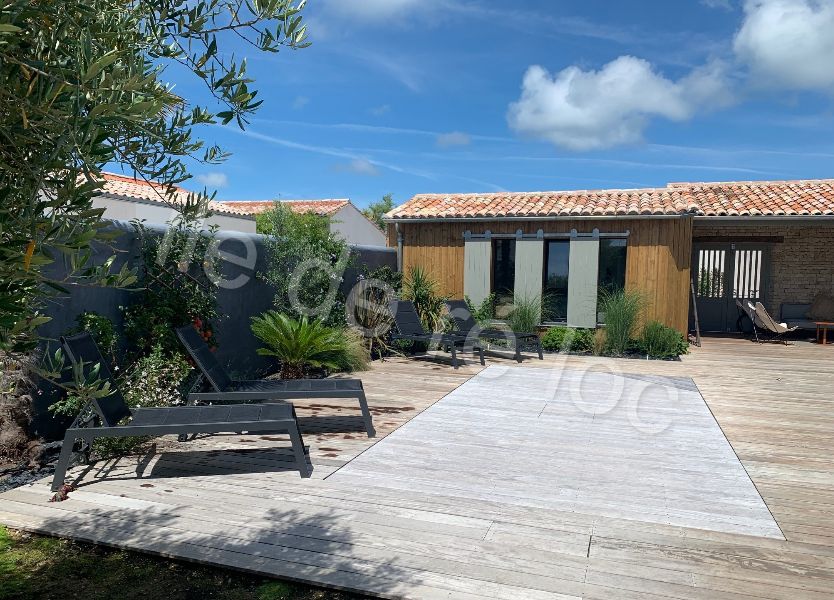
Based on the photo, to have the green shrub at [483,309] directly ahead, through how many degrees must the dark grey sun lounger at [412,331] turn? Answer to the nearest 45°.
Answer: approximately 90° to its left

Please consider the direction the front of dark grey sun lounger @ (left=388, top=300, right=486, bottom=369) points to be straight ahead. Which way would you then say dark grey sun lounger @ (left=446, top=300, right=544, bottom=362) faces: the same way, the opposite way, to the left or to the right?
the same way

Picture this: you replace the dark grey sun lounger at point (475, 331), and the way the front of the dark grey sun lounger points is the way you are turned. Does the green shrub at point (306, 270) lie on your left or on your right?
on your right

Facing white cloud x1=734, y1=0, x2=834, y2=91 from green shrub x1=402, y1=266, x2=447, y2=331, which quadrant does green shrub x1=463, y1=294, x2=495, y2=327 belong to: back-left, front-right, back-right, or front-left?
front-right

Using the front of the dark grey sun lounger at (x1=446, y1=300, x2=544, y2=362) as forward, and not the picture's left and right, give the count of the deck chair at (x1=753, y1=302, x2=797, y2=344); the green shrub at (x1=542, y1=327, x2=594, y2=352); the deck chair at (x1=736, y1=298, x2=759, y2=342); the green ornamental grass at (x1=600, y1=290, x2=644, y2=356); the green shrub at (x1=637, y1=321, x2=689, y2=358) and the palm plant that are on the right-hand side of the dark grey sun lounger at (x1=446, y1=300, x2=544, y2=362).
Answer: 1

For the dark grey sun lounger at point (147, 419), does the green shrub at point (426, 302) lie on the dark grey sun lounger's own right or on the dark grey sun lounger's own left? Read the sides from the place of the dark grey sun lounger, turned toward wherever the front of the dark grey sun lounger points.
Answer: on the dark grey sun lounger's own left

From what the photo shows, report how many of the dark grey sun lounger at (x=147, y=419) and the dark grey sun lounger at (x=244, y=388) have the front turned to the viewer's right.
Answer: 2

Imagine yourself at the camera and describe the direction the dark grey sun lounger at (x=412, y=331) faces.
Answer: facing the viewer and to the right of the viewer

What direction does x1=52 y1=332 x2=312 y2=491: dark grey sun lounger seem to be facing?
to the viewer's right

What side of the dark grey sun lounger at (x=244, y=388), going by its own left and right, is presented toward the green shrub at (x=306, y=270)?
left

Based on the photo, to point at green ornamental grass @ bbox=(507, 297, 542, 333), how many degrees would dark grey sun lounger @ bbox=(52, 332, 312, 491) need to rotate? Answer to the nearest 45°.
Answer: approximately 45° to its left

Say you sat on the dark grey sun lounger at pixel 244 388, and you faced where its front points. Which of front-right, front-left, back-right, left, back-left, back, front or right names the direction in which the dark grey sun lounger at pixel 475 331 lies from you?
front-left

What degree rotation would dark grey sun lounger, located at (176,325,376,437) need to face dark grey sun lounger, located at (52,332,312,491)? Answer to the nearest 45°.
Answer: approximately 135° to its right

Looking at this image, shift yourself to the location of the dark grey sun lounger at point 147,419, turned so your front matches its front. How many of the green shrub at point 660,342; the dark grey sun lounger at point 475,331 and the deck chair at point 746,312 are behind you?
0

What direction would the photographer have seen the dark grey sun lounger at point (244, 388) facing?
facing to the right of the viewer
